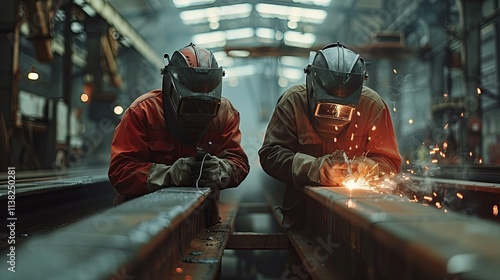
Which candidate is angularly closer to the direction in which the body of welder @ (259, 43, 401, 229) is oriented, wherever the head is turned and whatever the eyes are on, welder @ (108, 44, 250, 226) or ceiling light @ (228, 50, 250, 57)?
the welder

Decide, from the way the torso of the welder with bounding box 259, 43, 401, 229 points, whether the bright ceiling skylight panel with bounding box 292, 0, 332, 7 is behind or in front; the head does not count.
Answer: behind

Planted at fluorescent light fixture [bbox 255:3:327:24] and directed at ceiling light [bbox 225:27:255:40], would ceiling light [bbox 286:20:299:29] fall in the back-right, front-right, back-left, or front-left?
front-right

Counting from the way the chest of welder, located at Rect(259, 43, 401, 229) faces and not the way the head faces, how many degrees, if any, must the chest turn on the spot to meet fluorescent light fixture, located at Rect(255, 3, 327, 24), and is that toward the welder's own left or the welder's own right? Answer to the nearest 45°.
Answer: approximately 180°

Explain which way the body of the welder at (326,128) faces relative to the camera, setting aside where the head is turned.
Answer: toward the camera

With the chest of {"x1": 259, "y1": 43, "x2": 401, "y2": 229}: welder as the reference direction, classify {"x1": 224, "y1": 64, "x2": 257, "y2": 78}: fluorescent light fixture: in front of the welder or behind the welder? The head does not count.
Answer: behind

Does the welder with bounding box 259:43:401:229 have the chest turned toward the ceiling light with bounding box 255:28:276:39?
no

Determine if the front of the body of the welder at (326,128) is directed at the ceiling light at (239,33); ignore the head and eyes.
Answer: no

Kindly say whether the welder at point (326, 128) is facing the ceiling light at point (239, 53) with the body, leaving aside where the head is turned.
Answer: no

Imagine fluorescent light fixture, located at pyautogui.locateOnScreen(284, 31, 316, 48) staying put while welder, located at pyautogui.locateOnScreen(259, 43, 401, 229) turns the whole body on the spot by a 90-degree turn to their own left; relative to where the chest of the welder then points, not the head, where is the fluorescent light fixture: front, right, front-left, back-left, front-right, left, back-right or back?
left

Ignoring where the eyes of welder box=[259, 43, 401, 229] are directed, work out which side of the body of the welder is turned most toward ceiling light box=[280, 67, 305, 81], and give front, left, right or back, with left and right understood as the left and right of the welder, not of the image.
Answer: back

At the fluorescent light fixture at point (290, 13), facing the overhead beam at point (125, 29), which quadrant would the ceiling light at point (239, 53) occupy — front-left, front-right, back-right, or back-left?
front-right

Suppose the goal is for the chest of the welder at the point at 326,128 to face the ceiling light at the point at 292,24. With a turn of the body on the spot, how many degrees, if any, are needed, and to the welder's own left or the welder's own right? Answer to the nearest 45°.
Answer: approximately 180°
